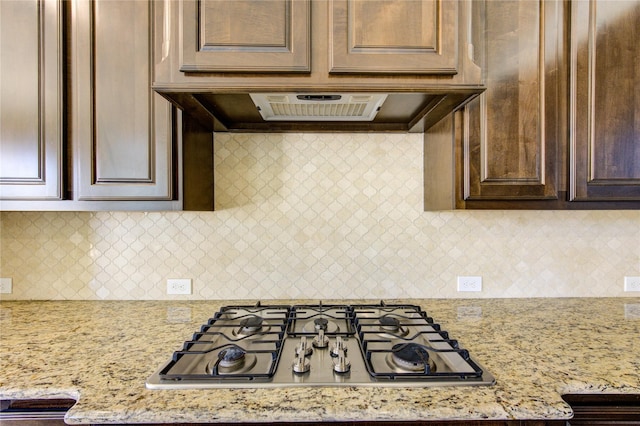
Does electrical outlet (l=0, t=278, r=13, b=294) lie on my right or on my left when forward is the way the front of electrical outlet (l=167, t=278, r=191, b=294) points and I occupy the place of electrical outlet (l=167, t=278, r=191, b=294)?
on my right

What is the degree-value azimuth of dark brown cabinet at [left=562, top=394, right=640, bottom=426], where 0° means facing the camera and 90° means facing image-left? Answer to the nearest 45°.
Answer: approximately 0°

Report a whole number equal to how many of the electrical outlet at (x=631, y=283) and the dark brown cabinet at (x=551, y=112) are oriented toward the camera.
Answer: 2

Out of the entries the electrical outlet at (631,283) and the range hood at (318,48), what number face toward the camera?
2

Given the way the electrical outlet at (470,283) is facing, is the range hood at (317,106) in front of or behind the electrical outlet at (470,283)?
in front

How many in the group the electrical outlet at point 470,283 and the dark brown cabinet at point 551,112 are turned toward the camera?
2

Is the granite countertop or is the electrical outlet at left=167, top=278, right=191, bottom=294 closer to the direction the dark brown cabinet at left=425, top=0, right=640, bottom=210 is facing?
the granite countertop

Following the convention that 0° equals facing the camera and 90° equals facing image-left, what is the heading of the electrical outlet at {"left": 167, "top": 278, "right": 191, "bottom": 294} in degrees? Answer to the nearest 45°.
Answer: approximately 0°

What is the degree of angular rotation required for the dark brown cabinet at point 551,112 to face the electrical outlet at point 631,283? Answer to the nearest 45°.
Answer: approximately 135° to its left
